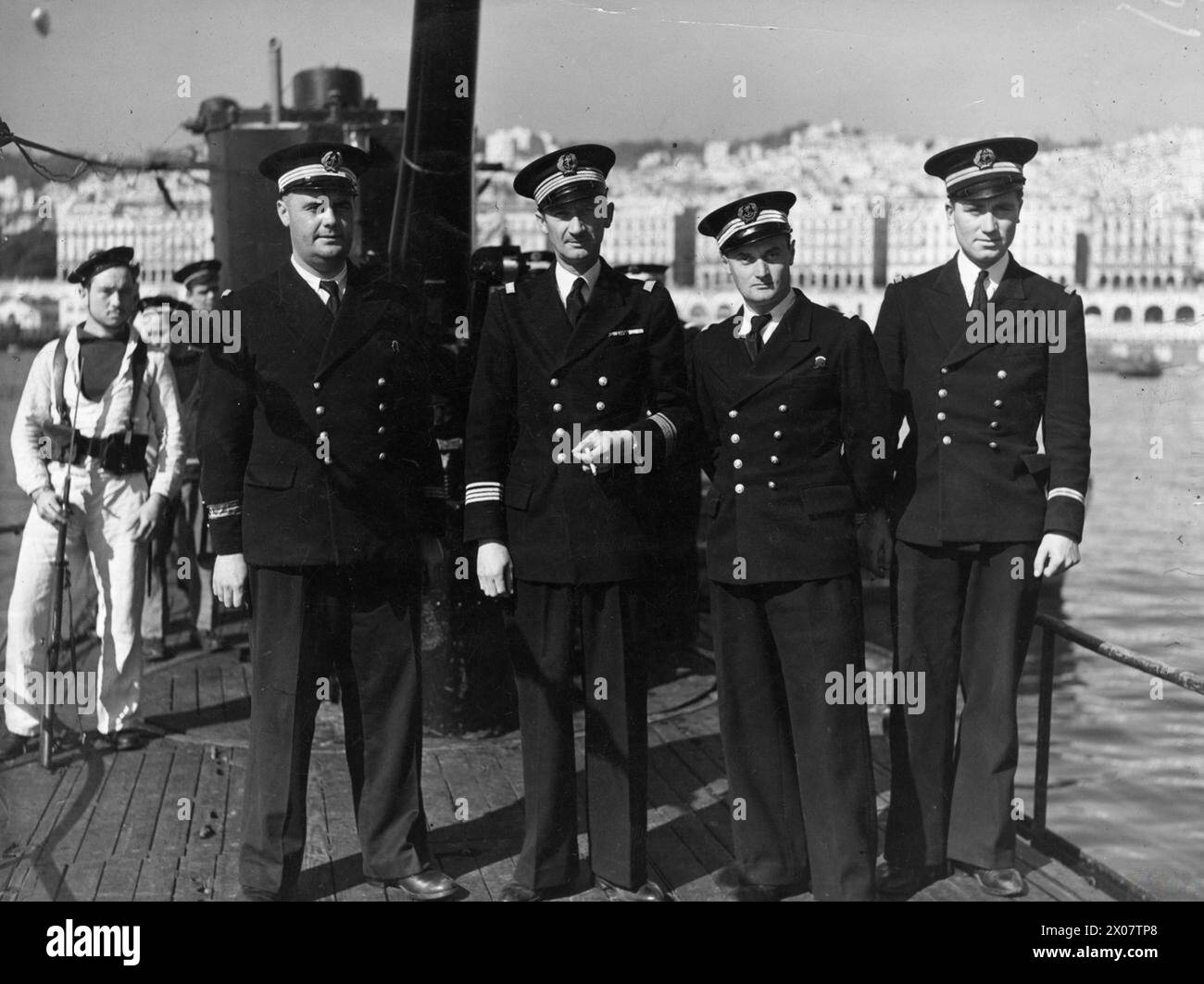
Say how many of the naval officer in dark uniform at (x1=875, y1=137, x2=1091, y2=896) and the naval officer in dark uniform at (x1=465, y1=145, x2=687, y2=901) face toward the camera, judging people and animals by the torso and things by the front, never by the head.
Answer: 2

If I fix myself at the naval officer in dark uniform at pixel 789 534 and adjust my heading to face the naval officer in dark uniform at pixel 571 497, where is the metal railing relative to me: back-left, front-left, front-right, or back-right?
back-right

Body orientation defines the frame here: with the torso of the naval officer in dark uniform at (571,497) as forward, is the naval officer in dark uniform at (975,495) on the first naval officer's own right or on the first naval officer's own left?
on the first naval officer's own left

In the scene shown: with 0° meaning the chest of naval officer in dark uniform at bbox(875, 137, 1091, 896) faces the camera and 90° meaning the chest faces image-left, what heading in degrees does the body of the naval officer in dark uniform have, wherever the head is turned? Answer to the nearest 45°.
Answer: approximately 0°

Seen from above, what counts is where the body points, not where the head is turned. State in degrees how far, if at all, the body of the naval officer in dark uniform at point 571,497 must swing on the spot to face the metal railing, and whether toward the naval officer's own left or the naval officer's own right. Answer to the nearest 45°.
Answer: approximately 90° to the naval officer's own left

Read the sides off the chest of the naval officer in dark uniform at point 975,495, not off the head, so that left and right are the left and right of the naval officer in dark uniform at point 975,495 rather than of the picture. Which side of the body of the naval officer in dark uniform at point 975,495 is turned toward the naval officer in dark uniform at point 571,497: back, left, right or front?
right
